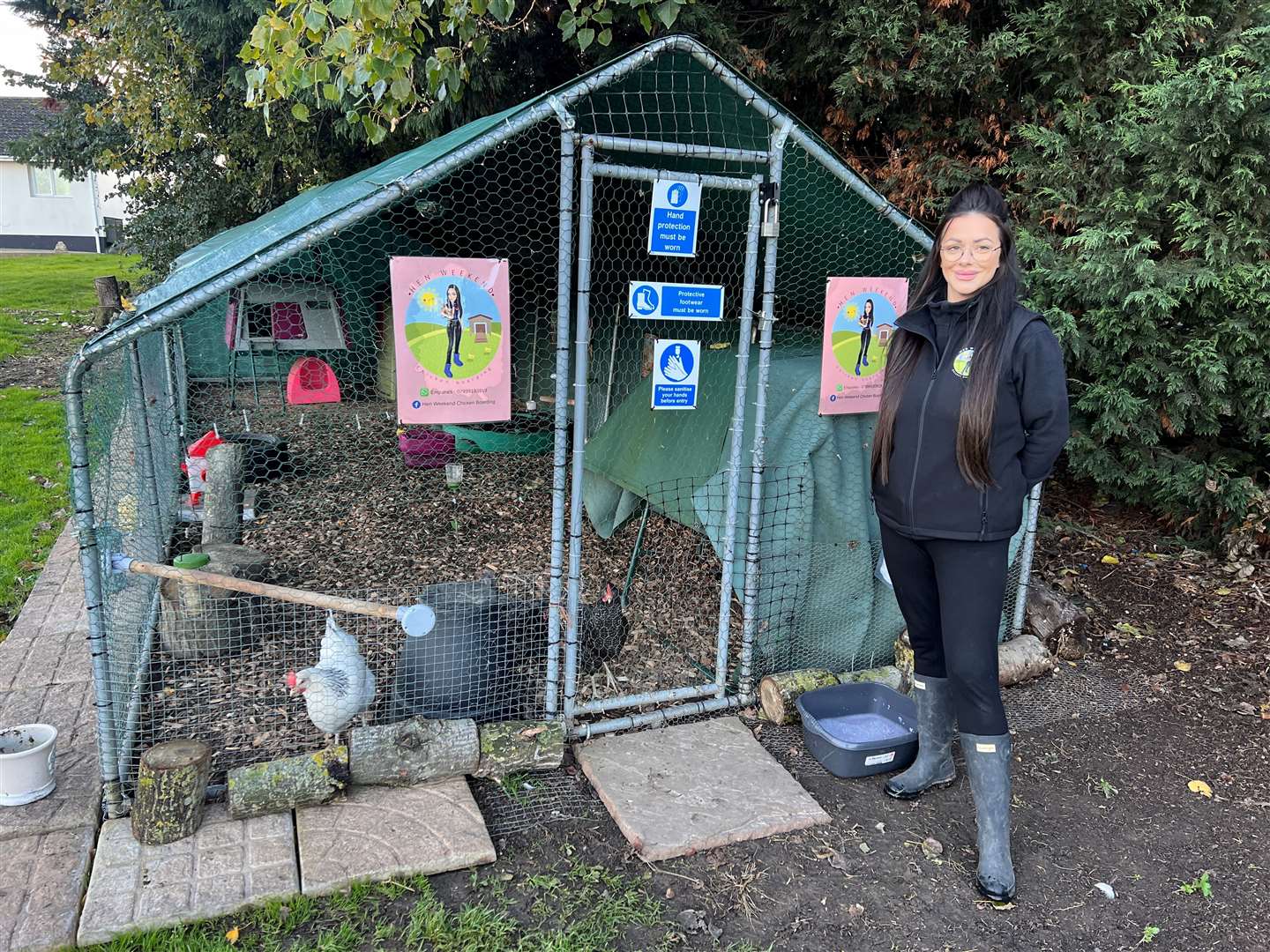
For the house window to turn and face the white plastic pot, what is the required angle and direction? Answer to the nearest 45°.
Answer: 0° — it already faces it

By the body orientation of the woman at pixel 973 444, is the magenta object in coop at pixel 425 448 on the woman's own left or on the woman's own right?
on the woman's own right

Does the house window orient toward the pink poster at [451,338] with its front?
yes

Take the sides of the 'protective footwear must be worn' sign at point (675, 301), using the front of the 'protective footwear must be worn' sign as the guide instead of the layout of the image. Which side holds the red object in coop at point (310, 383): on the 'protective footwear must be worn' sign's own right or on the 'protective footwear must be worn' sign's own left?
on the 'protective footwear must be worn' sign's own right

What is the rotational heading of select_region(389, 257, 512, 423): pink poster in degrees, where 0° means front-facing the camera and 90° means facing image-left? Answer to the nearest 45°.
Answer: approximately 0°
